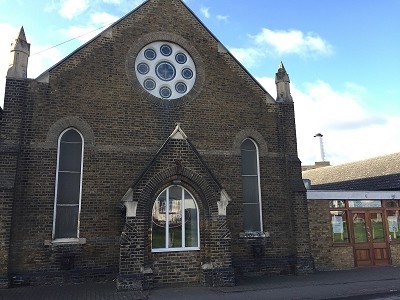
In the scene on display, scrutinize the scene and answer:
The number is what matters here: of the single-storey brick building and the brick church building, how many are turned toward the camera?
2

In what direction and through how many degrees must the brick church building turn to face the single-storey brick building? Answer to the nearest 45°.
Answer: approximately 90° to its left

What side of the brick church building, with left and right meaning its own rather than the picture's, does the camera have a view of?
front

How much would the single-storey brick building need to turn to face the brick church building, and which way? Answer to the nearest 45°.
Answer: approximately 45° to its right

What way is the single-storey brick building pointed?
toward the camera
